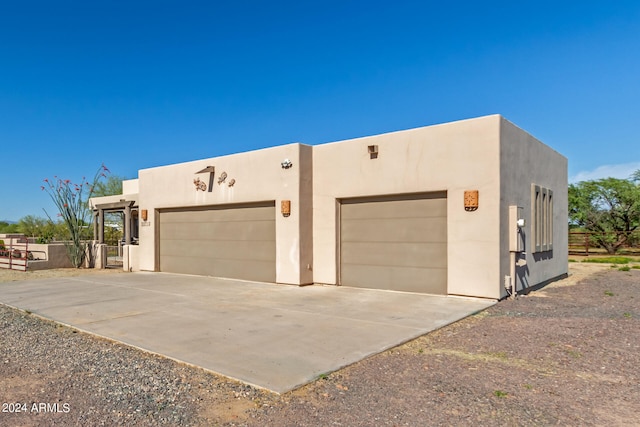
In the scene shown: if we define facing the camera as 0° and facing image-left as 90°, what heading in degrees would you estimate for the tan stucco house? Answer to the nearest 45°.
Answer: approximately 45°

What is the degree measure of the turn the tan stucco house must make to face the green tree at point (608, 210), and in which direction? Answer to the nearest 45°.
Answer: approximately 180°
